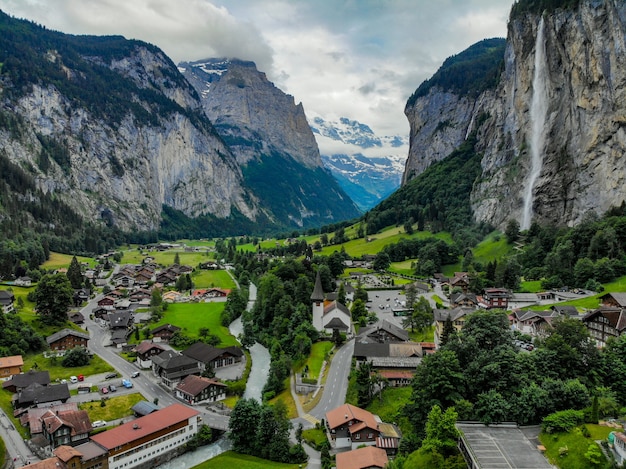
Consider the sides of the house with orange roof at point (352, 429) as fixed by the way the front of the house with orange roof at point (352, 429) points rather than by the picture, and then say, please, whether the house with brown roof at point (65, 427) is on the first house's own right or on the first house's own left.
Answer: on the first house's own right

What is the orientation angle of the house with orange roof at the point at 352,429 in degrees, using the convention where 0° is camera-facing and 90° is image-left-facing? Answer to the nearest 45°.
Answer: approximately 0°

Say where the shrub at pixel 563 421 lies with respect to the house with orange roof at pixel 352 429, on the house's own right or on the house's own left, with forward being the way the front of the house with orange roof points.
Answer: on the house's own left

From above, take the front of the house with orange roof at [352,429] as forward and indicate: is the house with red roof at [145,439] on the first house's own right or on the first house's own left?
on the first house's own right

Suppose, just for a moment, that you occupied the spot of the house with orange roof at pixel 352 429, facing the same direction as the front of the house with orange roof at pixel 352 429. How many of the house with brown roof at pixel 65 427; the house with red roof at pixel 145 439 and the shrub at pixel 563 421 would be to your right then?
2
